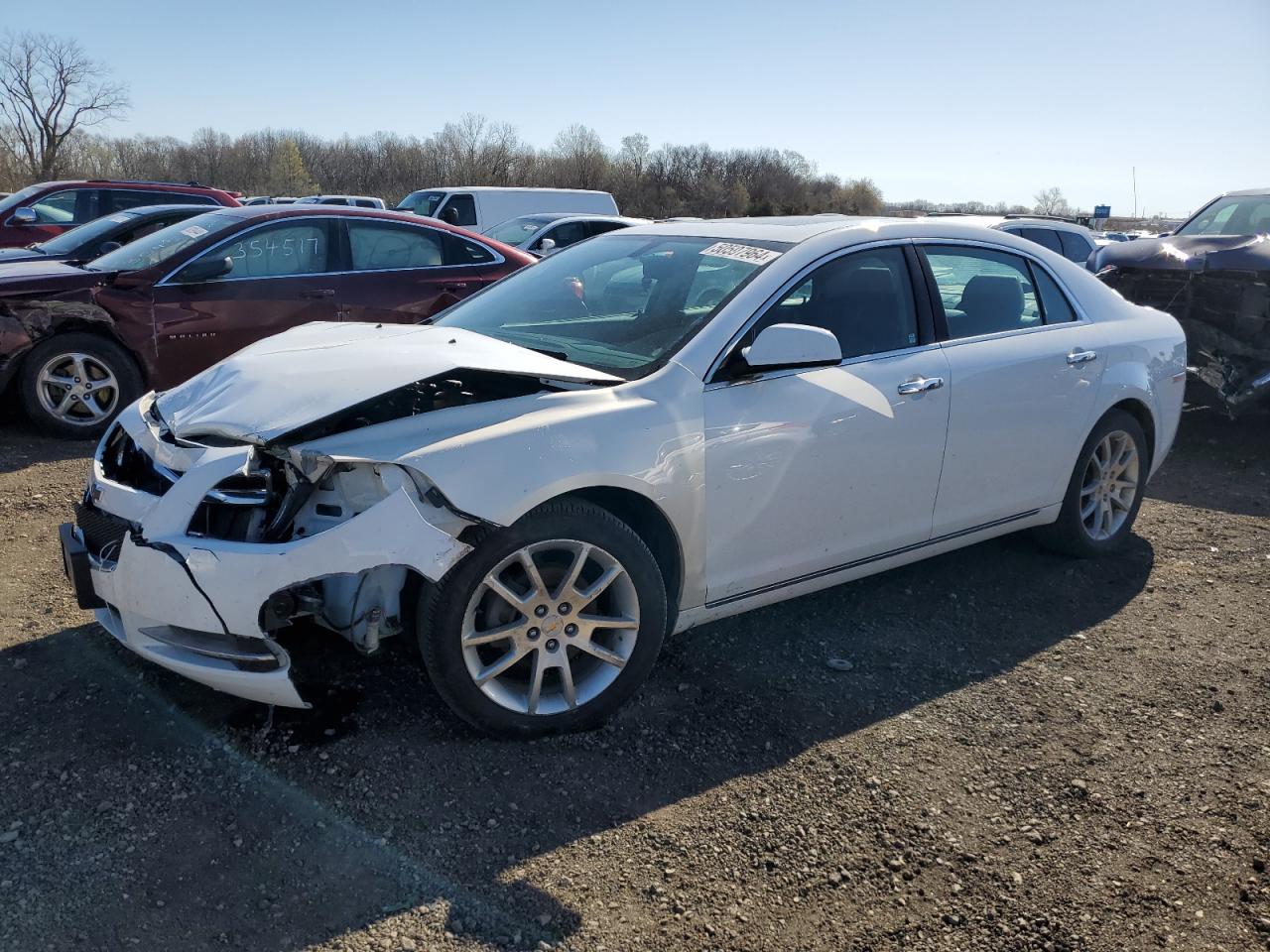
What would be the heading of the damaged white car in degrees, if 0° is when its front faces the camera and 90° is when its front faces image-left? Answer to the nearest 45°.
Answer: approximately 45°

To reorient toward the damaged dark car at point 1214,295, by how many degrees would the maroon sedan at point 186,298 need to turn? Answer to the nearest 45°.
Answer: approximately 180°

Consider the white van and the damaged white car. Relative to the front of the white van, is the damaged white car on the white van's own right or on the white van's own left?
on the white van's own left

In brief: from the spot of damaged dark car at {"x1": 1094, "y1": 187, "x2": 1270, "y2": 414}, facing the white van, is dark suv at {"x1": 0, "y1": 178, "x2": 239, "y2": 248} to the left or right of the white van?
left

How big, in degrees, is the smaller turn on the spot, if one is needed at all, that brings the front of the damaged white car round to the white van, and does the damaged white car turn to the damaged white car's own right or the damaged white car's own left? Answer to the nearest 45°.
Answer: approximately 135° to the damaged white car's own right

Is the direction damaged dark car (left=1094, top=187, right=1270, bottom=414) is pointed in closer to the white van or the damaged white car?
the damaged white car

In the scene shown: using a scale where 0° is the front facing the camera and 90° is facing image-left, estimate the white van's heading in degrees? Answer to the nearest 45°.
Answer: approximately 45°

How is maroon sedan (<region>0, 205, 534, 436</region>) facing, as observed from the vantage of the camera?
facing to the left of the viewer

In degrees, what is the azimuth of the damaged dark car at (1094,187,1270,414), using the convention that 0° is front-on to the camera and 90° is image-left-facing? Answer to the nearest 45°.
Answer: approximately 45°

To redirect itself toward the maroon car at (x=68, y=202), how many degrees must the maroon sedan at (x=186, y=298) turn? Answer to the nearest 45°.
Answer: approximately 90° to its right

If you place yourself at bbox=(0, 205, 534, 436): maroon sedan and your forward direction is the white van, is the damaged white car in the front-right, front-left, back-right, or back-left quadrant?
back-right
